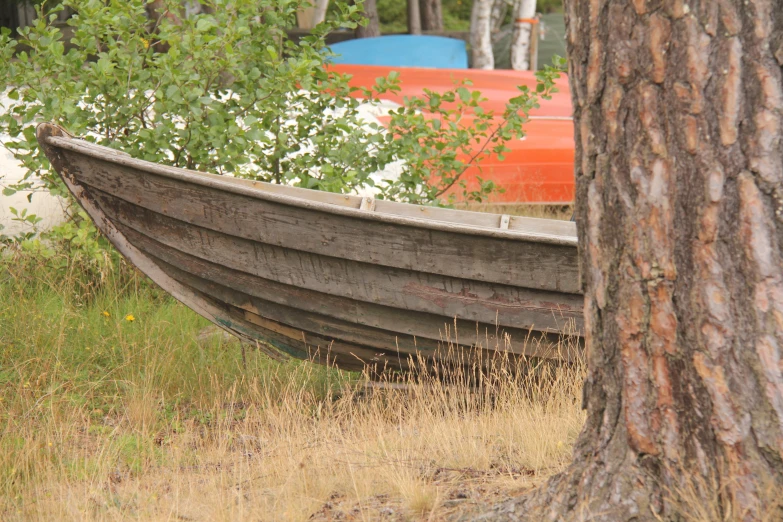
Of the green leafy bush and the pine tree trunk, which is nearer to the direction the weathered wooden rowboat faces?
the green leafy bush

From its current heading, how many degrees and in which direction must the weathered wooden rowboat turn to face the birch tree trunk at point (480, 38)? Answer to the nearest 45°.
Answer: approximately 90° to its right

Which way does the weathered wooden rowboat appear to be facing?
to the viewer's left

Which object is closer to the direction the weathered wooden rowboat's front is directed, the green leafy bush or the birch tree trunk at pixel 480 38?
the green leafy bush

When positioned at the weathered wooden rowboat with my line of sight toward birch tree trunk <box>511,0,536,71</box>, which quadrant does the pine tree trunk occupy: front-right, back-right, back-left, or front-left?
back-right

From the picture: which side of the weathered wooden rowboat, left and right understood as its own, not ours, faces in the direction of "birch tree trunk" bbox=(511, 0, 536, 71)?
right

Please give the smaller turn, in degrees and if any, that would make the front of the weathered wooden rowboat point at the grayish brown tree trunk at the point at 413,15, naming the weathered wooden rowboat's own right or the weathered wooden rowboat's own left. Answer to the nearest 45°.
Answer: approximately 90° to the weathered wooden rowboat's own right

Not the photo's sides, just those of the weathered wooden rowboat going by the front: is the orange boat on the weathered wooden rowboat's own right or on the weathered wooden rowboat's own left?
on the weathered wooden rowboat's own right

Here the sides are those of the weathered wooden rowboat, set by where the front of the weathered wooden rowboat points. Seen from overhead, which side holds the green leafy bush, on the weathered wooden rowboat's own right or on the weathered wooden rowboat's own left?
on the weathered wooden rowboat's own right

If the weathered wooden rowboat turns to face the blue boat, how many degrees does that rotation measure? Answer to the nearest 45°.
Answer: approximately 90° to its right
